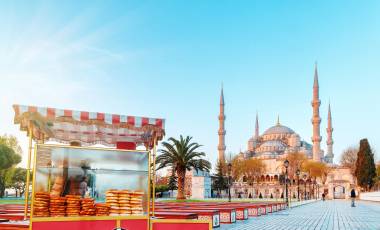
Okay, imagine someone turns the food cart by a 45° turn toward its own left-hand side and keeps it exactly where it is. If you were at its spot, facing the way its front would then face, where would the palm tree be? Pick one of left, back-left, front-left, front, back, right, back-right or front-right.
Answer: back-left

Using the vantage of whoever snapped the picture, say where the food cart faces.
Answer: facing the viewer
